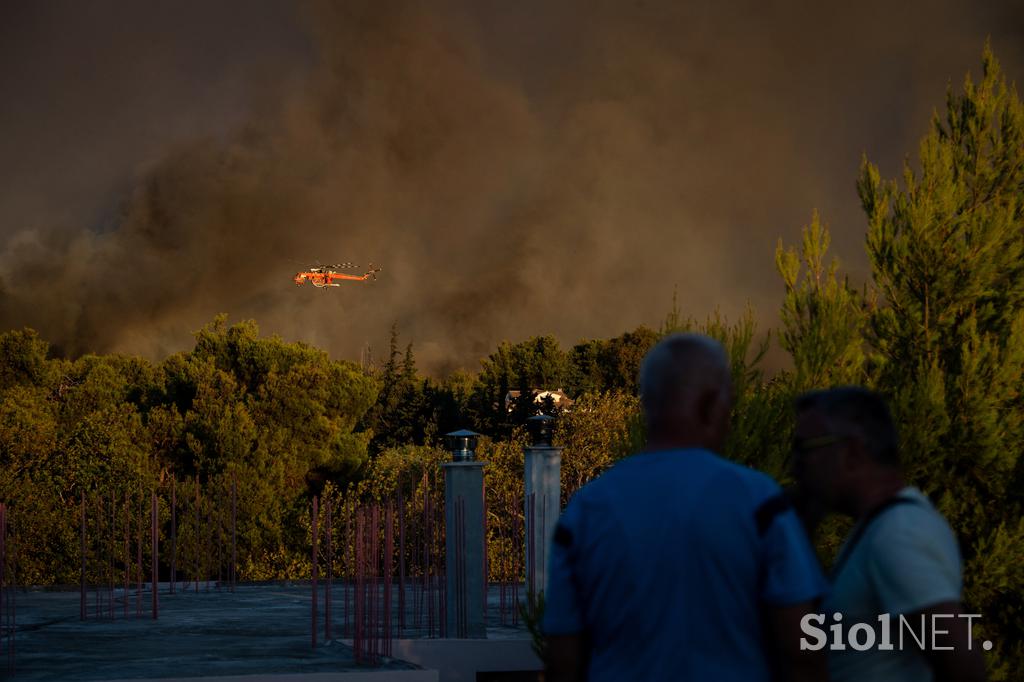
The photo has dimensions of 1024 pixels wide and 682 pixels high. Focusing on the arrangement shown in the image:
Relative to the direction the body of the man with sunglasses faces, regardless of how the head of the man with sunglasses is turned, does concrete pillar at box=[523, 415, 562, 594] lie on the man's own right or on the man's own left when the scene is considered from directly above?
on the man's own right

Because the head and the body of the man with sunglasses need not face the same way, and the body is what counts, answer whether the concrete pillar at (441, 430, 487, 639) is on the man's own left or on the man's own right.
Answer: on the man's own right

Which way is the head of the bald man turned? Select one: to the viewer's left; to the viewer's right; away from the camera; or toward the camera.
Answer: away from the camera

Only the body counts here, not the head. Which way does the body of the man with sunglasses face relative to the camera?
to the viewer's left

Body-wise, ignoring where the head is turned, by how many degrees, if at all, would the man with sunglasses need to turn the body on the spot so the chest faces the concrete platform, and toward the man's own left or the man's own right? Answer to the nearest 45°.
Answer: approximately 45° to the man's own right

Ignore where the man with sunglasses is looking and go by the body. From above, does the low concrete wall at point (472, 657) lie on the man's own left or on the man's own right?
on the man's own right
